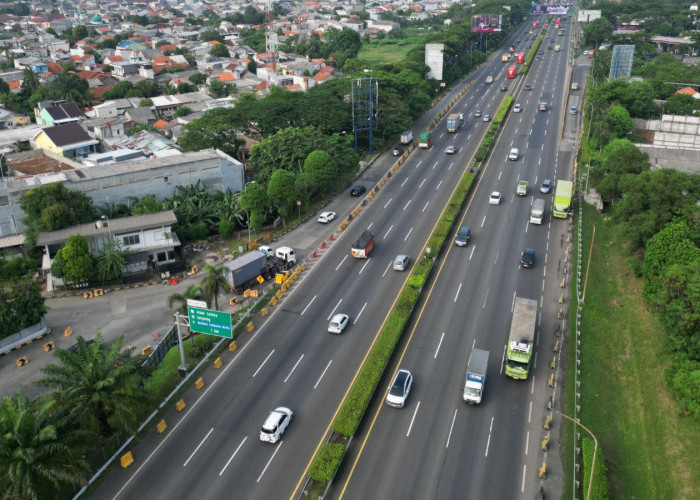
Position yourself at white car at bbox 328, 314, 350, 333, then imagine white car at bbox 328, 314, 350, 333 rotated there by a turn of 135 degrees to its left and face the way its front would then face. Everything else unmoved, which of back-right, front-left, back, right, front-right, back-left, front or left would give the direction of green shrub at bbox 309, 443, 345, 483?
left

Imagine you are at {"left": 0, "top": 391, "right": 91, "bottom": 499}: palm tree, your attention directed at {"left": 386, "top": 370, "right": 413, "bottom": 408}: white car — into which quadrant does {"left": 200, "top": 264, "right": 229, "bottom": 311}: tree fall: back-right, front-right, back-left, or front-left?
front-left

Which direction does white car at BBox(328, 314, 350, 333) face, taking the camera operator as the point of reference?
facing away from the viewer and to the right of the viewer

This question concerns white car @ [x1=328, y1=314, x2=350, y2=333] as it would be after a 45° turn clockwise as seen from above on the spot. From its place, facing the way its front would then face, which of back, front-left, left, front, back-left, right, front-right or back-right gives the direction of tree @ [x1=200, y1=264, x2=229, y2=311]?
back

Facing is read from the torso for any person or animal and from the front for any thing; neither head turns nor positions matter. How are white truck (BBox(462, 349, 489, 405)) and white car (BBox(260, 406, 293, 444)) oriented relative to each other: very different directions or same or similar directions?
very different directions

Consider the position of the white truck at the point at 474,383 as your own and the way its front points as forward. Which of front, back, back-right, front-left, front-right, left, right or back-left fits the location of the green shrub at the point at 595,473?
front-left

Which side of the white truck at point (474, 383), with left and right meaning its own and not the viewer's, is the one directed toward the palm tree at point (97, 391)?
right

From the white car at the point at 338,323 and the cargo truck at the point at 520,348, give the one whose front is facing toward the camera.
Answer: the cargo truck

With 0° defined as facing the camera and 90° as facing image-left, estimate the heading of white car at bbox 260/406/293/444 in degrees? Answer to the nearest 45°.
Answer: approximately 225°

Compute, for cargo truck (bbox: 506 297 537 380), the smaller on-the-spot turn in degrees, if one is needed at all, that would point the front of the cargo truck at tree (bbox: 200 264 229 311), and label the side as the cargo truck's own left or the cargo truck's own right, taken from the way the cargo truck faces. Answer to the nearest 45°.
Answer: approximately 90° to the cargo truck's own right

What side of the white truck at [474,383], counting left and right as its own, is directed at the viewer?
front

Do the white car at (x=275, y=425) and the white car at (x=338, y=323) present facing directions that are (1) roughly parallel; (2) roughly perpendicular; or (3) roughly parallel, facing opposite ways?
roughly parallel

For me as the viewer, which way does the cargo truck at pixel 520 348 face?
facing the viewer

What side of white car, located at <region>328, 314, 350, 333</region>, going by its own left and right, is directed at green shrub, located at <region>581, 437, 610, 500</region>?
right

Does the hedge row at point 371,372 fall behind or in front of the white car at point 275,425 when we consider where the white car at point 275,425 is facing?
in front
